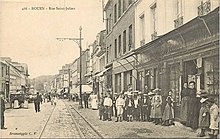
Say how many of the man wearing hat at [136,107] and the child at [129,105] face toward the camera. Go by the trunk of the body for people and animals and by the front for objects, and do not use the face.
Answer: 2

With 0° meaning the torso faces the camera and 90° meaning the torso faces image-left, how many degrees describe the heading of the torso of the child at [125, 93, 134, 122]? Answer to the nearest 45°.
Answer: approximately 0°

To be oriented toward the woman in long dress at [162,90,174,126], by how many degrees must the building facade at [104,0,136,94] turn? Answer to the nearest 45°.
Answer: approximately 90° to its left

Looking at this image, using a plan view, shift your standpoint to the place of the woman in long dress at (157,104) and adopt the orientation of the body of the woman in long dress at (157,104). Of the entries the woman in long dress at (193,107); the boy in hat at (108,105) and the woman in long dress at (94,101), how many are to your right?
2

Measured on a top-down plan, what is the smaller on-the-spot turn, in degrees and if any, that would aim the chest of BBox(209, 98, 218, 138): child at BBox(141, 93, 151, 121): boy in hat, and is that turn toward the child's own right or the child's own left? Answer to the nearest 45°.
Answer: approximately 90° to the child's own right

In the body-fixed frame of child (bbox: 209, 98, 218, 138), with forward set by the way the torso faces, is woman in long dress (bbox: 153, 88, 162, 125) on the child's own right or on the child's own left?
on the child's own right
